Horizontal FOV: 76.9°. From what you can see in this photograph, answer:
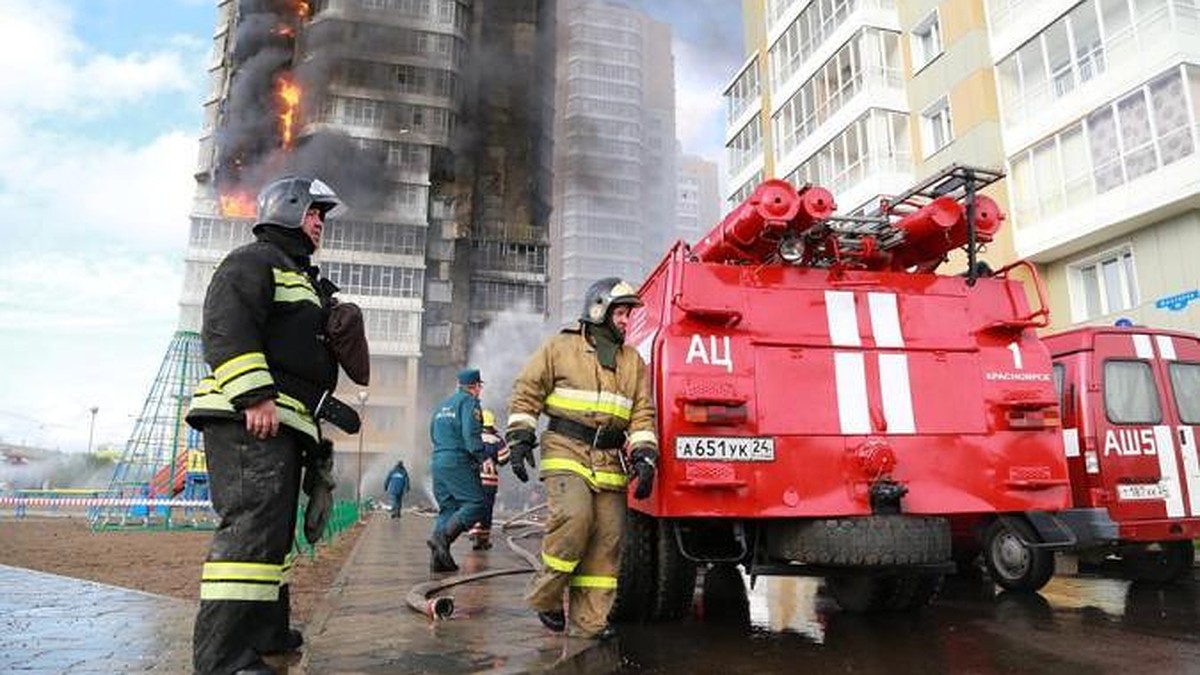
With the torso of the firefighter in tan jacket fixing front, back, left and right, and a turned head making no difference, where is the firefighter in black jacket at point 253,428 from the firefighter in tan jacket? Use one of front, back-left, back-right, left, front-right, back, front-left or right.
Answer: right

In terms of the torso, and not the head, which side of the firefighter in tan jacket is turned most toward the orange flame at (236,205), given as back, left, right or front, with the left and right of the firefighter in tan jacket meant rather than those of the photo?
back

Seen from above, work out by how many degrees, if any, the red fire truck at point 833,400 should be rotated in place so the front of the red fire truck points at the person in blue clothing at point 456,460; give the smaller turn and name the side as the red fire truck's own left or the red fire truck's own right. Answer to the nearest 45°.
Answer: approximately 45° to the red fire truck's own left

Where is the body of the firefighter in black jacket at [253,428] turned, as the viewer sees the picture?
to the viewer's right

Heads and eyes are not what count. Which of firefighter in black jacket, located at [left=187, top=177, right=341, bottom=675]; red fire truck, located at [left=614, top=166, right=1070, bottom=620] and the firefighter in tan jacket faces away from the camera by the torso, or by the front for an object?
the red fire truck

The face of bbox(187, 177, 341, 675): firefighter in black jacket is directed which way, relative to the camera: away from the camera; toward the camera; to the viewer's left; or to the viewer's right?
to the viewer's right

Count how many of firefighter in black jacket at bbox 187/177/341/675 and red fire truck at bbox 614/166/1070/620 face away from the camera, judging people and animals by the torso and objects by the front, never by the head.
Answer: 1

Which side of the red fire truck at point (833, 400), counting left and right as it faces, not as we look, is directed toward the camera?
back

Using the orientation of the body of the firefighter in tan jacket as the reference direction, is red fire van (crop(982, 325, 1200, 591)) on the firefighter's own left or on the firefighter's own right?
on the firefighter's own left

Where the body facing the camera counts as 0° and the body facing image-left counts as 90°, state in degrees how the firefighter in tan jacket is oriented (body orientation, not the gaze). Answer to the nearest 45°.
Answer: approximately 315°

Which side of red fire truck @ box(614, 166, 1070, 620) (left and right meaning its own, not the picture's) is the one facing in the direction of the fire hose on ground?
left

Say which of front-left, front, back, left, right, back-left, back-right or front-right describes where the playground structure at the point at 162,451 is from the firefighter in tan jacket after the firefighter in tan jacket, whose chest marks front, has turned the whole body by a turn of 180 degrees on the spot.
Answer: front

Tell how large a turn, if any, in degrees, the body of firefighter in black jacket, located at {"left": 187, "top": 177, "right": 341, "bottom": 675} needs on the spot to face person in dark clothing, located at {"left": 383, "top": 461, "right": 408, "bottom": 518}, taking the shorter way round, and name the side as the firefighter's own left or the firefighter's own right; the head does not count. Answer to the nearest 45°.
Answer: approximately 90° to the firefighter's own left

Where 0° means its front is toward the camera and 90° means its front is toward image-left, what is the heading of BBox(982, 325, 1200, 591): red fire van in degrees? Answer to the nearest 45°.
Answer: approximately 135°

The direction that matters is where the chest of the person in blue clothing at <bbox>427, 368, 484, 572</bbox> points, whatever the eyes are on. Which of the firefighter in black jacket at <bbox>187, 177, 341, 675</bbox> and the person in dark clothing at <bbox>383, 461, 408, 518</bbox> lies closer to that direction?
the person in dark clothing

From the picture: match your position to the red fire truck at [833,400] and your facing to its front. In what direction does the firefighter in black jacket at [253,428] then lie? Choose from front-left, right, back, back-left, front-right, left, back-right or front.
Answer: back-left

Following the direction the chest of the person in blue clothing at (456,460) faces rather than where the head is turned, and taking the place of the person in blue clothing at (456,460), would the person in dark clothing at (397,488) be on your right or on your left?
on your left

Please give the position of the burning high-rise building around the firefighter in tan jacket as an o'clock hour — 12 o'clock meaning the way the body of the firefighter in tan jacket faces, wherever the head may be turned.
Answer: The burning high-rise building is roughly at 7 o'clock from the firefighter in tan jacket.
